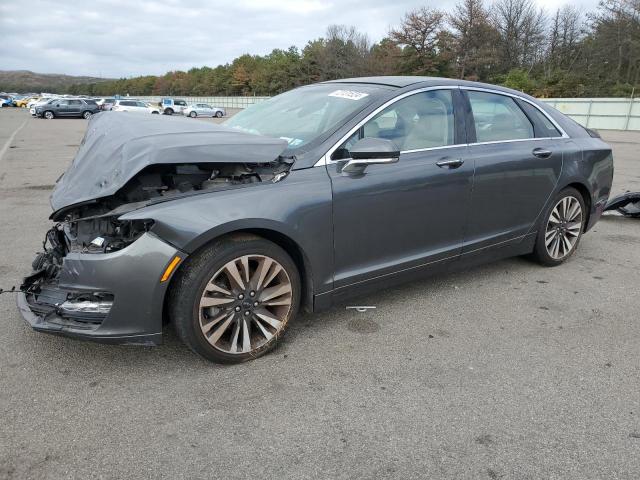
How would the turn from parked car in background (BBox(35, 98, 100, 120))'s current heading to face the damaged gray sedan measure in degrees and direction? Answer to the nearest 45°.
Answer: approximately 90° to its left

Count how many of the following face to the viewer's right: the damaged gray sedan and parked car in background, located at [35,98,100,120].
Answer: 0

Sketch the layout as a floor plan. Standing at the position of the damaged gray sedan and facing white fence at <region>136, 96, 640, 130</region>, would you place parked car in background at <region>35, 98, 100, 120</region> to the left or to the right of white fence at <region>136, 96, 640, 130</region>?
left

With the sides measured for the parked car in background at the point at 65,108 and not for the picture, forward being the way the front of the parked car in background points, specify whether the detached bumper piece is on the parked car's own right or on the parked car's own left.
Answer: on the parked car's own left

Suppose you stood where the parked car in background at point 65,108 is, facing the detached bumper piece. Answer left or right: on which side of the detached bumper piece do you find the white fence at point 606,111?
left

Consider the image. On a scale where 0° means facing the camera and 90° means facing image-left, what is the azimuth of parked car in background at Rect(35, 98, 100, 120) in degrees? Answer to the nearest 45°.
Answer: approximately 90°

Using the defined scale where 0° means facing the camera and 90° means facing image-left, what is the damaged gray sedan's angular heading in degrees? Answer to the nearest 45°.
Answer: approximately 45°

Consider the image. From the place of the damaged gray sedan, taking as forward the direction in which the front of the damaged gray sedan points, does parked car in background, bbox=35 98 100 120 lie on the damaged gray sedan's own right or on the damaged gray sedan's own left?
on the damaged gray sedan's own right

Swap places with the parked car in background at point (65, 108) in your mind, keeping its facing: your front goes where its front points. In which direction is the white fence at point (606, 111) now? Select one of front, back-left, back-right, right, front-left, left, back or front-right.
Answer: back-left

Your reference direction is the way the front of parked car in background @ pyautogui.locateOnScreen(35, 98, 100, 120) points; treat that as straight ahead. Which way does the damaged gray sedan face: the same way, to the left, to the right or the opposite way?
the same way

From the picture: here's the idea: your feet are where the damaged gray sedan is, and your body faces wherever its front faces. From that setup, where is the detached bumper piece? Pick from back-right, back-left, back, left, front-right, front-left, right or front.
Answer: back
